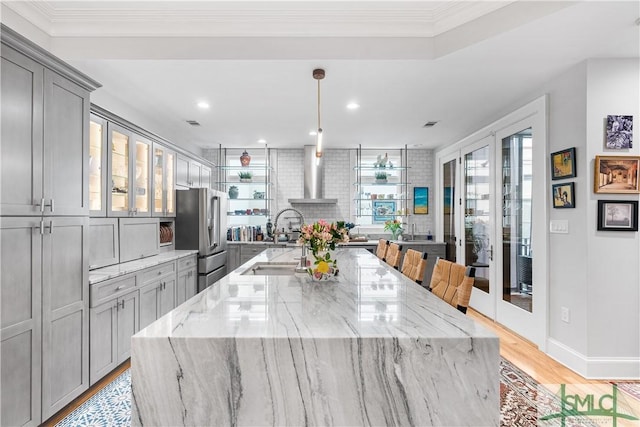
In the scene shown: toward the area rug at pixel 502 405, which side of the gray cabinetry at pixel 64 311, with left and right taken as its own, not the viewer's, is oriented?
front

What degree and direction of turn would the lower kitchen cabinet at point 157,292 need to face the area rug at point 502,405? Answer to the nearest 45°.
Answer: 0° — it already faces it

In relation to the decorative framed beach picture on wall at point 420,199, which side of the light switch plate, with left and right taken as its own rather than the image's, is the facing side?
right

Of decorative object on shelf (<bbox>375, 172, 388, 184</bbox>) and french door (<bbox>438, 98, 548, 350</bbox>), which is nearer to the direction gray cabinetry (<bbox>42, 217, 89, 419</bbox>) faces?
the french door

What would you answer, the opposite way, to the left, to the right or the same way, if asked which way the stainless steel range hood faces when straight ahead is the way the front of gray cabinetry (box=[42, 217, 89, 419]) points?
to the right

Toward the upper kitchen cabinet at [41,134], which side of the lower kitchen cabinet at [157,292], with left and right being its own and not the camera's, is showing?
right

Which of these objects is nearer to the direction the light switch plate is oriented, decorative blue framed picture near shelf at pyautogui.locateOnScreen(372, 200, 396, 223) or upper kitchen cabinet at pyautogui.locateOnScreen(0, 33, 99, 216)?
the upper kitchen cabinet

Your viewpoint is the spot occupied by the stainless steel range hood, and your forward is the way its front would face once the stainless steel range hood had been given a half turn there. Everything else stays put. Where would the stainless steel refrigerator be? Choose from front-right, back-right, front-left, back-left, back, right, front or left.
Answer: back-left

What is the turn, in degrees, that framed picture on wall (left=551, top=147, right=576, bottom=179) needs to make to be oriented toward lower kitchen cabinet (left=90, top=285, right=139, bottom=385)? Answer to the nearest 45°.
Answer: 0° — it already faces it

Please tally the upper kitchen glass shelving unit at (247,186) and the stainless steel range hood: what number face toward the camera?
2

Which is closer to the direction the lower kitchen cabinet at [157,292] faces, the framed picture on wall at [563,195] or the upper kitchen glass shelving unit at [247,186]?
the framed picture on wall

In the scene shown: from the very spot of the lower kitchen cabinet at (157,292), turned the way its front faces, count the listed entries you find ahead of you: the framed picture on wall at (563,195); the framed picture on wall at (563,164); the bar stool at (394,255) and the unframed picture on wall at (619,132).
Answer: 4

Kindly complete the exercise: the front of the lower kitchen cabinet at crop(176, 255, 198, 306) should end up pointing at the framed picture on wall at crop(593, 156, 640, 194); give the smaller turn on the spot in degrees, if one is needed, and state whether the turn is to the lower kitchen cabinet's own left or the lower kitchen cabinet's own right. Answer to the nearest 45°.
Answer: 0° — it already faces it

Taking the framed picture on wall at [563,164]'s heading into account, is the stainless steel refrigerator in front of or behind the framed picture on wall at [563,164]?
in front

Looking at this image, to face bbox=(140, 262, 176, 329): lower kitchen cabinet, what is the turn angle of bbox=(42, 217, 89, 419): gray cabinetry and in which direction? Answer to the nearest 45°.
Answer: approximately 90° to its left

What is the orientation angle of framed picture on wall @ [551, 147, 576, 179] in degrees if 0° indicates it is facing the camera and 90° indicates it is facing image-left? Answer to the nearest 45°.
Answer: approximately 45°
